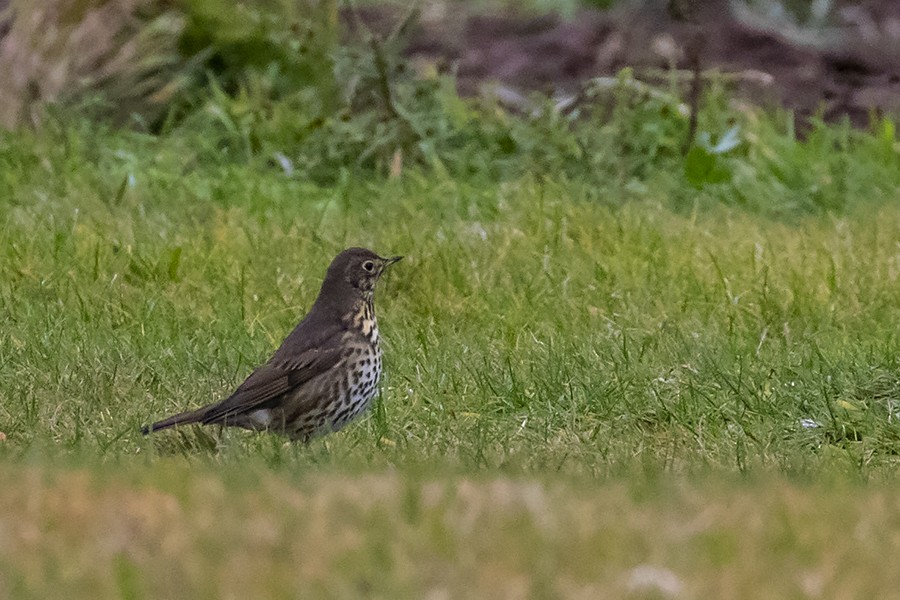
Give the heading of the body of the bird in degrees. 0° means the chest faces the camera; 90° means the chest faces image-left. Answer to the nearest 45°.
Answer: approximately 270°
